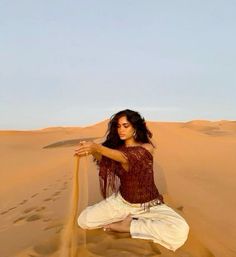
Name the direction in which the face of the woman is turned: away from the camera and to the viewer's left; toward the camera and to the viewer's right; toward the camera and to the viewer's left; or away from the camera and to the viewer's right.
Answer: toward the camera and to the viewer's left
